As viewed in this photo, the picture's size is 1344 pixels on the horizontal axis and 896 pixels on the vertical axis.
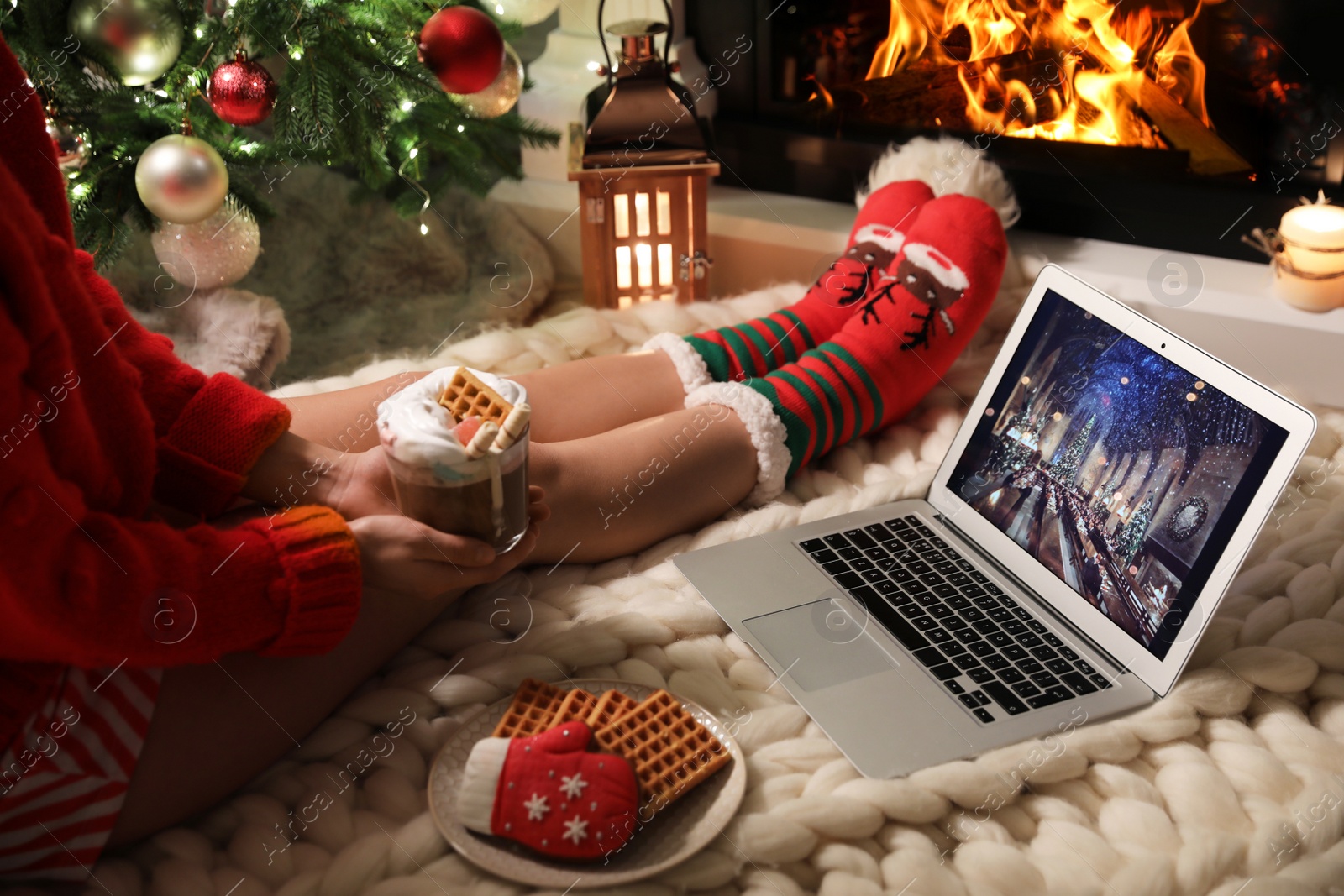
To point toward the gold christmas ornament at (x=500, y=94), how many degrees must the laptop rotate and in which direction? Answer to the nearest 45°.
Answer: approximately 90° to its right

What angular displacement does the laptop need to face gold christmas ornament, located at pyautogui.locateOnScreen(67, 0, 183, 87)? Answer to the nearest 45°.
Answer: approximately 45° to its right

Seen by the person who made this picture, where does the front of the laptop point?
facing the viewer and to the left of the viewer

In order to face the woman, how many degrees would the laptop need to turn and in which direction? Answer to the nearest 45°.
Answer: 0° — it already faces them

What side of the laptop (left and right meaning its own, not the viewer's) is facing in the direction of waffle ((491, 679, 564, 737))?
front

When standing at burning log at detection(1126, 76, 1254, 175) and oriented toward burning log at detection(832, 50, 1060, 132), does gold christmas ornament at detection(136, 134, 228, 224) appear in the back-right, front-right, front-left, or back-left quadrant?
front-left

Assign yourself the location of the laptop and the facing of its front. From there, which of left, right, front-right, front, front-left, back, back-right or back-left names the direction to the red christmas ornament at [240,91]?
front-right

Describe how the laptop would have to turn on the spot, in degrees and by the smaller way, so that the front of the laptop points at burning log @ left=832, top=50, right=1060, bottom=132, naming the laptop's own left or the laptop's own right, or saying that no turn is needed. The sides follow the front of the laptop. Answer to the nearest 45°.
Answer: approximately 135° to the laptop's own right

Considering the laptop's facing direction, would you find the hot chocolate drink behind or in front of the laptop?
in front

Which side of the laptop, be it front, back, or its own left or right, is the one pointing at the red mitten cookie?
front

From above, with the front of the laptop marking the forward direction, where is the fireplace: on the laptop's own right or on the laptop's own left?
on the laptop's own right

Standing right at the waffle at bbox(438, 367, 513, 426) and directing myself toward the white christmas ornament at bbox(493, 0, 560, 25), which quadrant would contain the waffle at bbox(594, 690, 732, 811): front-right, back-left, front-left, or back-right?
back-right
